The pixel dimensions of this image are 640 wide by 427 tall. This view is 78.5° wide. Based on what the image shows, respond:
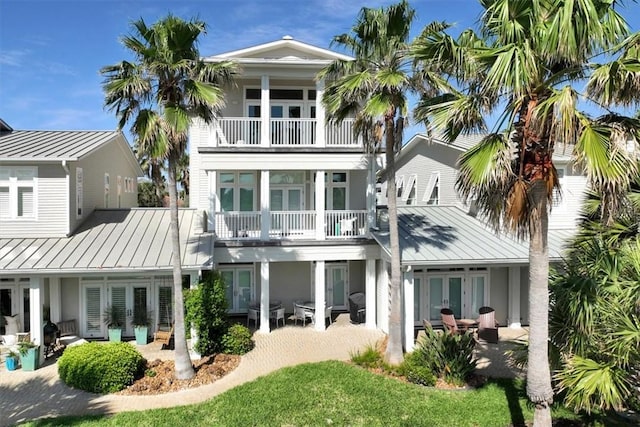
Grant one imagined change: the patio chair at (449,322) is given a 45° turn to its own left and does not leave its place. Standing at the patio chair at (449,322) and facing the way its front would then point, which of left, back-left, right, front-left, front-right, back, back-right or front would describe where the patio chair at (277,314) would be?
back

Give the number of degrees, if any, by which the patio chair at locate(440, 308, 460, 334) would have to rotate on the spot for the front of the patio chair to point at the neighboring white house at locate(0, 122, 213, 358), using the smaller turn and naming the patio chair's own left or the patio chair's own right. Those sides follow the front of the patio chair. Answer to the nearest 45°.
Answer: approximately 135° to the patio chair's own right

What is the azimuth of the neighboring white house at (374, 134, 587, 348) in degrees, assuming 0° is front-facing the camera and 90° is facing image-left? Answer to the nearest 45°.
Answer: approximately 0°

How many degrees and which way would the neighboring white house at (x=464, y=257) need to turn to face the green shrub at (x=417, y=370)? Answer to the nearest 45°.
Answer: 0° — it already faces it

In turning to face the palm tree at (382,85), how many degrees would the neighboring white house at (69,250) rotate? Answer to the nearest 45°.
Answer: approximately 45° to its left

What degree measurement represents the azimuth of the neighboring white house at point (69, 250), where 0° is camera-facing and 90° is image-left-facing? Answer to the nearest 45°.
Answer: approximately 0°

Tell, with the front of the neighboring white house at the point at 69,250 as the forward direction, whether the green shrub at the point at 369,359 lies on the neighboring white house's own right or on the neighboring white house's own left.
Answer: on the neighboring white house's own left

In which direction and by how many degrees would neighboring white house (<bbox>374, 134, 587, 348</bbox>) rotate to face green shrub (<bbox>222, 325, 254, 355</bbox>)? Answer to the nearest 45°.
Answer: approximately 45° to its right

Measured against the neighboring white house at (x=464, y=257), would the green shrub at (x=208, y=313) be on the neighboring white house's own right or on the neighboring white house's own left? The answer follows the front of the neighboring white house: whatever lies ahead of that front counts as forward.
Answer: on the neighboring white house's own right

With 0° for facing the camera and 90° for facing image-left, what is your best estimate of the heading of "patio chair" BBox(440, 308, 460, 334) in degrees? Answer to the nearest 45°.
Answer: approximately 315°

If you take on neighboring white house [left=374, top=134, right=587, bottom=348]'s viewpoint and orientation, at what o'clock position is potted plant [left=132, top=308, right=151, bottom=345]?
The potted plant is roughly at 2 o'clock from the neighboring white house.

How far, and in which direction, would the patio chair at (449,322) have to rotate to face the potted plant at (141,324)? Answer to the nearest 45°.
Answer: approximately 135° to its right

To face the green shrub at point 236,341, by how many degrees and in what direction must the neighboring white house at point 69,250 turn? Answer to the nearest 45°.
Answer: approximately 45° to its left
